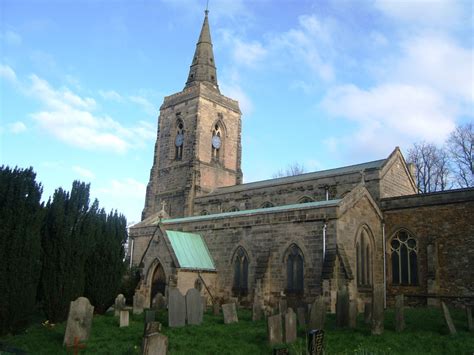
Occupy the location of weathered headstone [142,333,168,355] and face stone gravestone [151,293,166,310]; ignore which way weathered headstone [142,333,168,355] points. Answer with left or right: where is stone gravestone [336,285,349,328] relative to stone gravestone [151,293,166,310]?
right

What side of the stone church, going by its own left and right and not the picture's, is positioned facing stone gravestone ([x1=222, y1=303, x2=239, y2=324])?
front

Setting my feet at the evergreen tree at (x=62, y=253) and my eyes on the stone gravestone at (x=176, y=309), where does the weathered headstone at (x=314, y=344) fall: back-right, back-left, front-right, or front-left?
front-right

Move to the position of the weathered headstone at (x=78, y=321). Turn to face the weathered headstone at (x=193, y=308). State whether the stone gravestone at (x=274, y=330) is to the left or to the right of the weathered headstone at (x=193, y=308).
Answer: right

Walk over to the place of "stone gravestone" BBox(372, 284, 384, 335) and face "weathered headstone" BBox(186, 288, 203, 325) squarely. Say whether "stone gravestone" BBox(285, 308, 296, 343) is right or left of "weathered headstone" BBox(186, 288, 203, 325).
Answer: left

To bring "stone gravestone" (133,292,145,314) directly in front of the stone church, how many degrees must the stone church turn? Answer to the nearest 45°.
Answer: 0° — it already faces it

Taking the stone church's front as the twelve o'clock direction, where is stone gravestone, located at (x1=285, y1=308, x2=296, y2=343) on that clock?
The stone gravestone is roughly at 11 o'clock from the stone church.

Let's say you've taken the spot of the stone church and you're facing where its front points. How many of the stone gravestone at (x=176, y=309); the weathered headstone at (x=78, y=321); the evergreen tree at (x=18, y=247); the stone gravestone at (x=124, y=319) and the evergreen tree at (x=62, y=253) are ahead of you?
5

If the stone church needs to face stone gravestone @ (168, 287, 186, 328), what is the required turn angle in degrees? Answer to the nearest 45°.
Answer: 0° — it already faces it

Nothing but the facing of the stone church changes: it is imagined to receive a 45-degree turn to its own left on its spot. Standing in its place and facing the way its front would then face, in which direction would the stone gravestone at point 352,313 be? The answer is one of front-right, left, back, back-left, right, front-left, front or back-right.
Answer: front

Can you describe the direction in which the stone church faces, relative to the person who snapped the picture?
facing the viewer and to the left of the viewer

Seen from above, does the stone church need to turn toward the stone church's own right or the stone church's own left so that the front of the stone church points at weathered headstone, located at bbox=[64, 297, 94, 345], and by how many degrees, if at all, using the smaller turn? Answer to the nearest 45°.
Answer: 0° — it already faces it

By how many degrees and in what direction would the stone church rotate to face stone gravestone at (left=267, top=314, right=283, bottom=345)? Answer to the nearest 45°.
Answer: approximately 45° to its left

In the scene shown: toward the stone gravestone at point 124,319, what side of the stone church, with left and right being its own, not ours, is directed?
front
